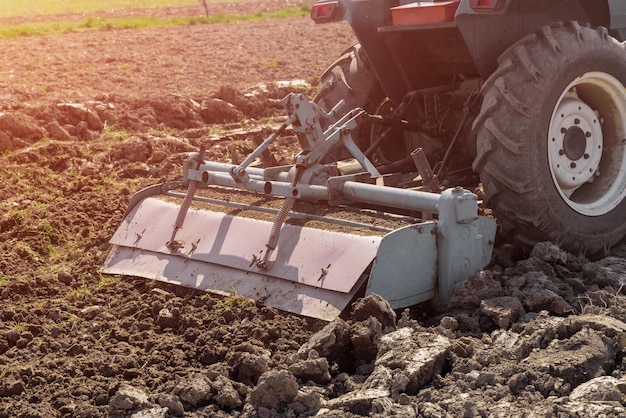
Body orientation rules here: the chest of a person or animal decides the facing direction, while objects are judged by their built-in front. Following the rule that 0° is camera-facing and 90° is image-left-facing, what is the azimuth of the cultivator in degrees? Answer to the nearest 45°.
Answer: approximately 225°
